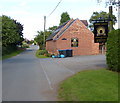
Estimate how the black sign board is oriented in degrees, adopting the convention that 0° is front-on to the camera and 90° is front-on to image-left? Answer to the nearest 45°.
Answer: approximately 0°

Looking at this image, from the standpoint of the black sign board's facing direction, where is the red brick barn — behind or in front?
behind
